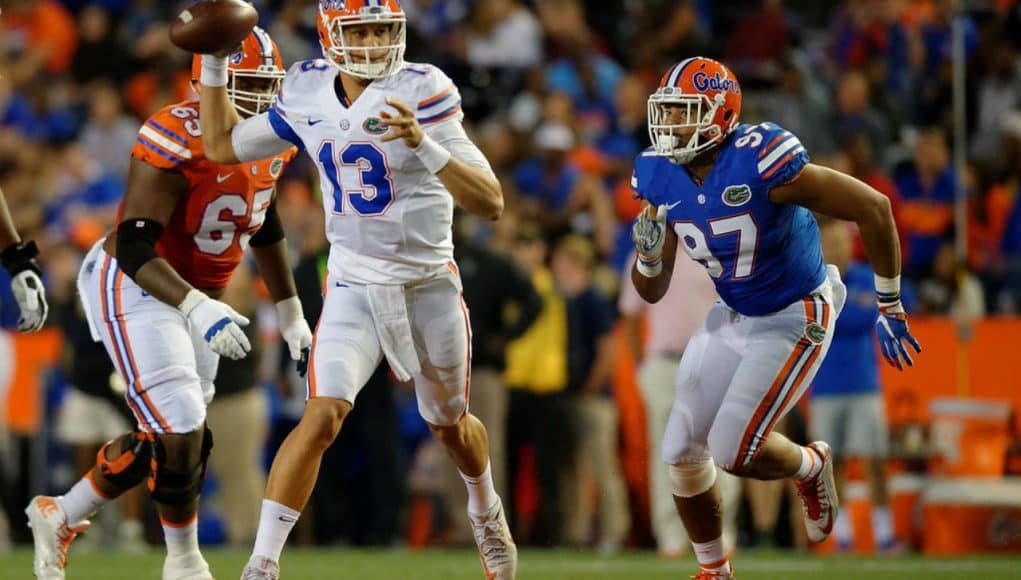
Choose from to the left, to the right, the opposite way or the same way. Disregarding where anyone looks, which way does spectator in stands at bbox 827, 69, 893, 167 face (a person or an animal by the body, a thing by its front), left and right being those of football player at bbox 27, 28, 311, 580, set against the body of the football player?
to the right

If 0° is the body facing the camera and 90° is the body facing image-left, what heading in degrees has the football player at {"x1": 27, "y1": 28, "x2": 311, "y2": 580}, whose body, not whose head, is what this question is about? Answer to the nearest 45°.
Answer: approximately 315°

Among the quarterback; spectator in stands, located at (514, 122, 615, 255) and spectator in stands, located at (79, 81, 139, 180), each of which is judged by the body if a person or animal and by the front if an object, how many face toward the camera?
3

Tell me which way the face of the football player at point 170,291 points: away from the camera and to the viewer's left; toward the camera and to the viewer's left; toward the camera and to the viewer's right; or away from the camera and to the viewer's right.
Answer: toward the camera and to the viewer's right

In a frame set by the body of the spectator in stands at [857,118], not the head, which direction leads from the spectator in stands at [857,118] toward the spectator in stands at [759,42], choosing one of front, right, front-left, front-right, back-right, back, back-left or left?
back-right

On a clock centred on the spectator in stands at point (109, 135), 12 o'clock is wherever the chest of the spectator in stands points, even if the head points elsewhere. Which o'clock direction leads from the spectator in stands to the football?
The football is roughly at 12 o'clock from the spectator in stands.

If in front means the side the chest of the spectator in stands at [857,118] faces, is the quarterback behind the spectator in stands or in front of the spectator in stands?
in front

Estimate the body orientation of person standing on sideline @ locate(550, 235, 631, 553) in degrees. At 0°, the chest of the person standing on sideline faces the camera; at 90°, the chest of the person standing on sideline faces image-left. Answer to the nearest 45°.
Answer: approximately 45°
